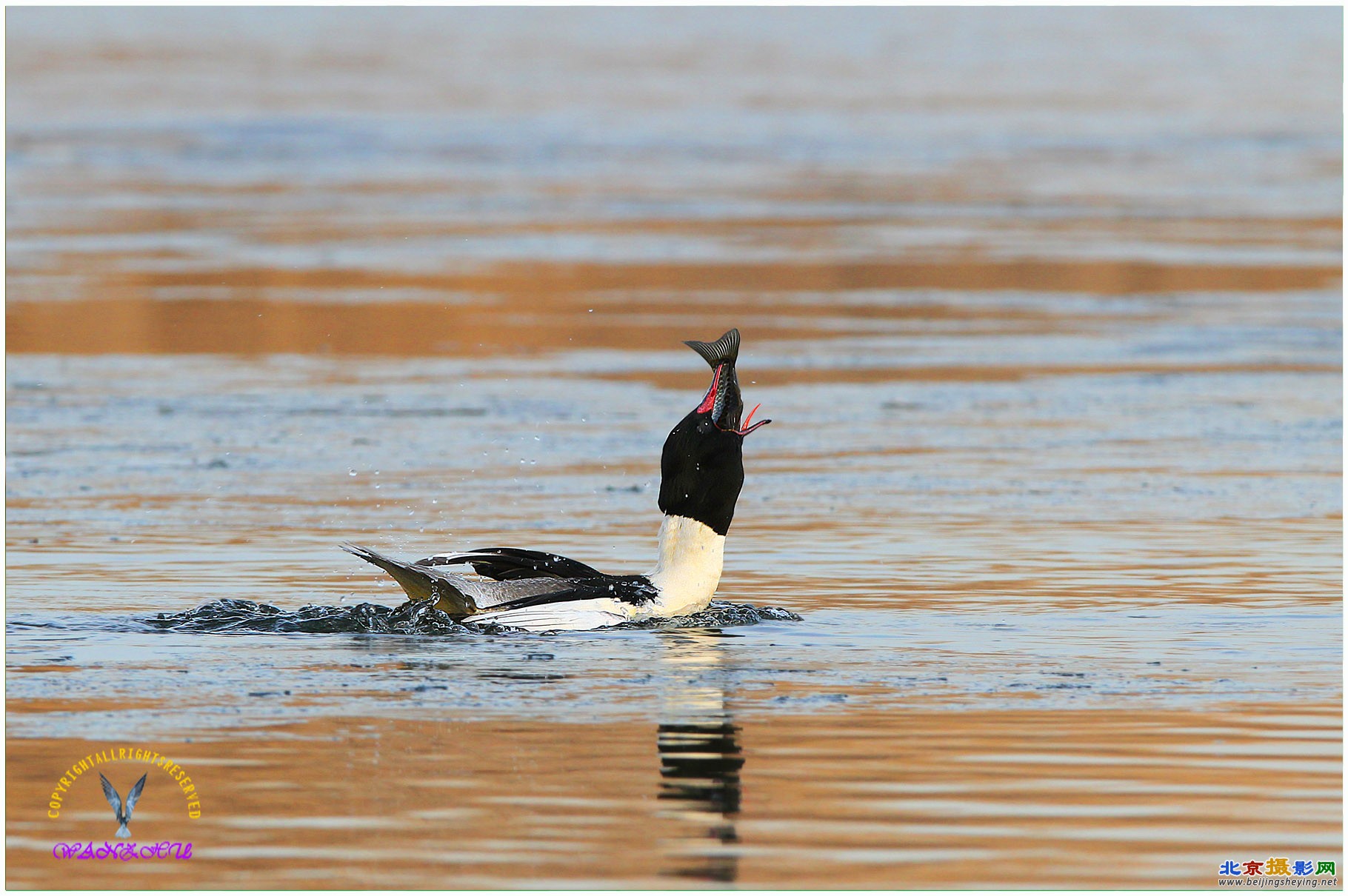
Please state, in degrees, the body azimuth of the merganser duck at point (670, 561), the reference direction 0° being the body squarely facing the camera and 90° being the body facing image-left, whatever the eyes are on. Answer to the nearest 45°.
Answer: approximately 270°
